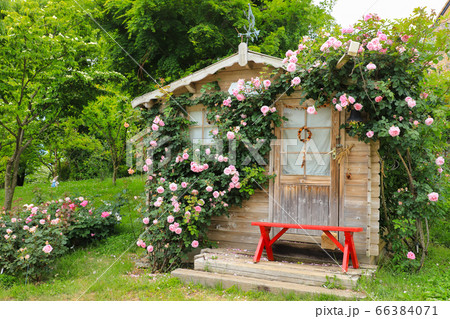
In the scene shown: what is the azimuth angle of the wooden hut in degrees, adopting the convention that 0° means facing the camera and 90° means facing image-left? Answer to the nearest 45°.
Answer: approximately 0°

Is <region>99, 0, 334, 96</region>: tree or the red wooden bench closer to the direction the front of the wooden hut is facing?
the red wooden bench

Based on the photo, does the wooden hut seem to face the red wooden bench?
yes

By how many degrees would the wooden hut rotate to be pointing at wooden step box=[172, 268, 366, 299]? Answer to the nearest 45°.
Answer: approximately 45° to its right

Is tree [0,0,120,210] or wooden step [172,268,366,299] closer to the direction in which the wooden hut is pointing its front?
the wooden step

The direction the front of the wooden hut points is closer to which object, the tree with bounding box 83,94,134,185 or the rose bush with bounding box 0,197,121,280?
the rose bush

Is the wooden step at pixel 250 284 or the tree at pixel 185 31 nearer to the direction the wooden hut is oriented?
the wooden step

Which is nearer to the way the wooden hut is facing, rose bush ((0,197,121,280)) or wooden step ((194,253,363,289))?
the wooden step

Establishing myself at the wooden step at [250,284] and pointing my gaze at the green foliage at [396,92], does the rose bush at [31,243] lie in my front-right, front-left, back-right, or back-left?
back-left

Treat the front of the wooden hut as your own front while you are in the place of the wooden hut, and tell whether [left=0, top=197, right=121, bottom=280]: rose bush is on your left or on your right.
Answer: on your right

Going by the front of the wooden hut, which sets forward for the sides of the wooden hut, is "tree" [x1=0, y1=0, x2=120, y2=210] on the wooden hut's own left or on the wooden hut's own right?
on the wooden hut's own right

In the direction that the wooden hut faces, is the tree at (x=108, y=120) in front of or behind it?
behind
